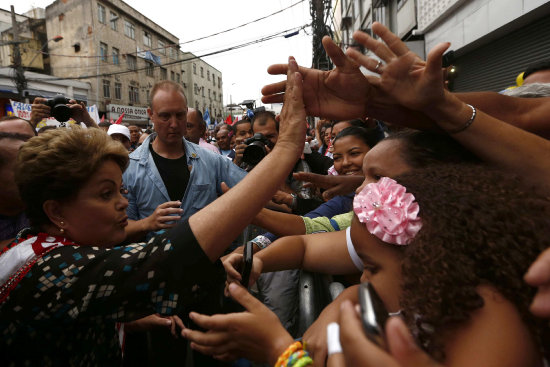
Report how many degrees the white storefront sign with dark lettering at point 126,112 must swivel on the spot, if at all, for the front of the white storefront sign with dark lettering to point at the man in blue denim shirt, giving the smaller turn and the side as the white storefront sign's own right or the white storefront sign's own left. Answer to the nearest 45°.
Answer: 0° — it already faces them

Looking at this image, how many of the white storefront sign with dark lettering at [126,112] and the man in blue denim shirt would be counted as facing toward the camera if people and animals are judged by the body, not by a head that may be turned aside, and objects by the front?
2

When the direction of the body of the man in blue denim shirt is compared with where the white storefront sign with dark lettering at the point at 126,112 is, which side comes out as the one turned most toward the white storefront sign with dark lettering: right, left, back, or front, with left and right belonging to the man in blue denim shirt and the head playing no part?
back

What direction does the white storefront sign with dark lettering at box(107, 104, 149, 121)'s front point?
toward the camera

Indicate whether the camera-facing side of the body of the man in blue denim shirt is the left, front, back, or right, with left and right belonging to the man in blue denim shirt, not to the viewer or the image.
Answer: front
